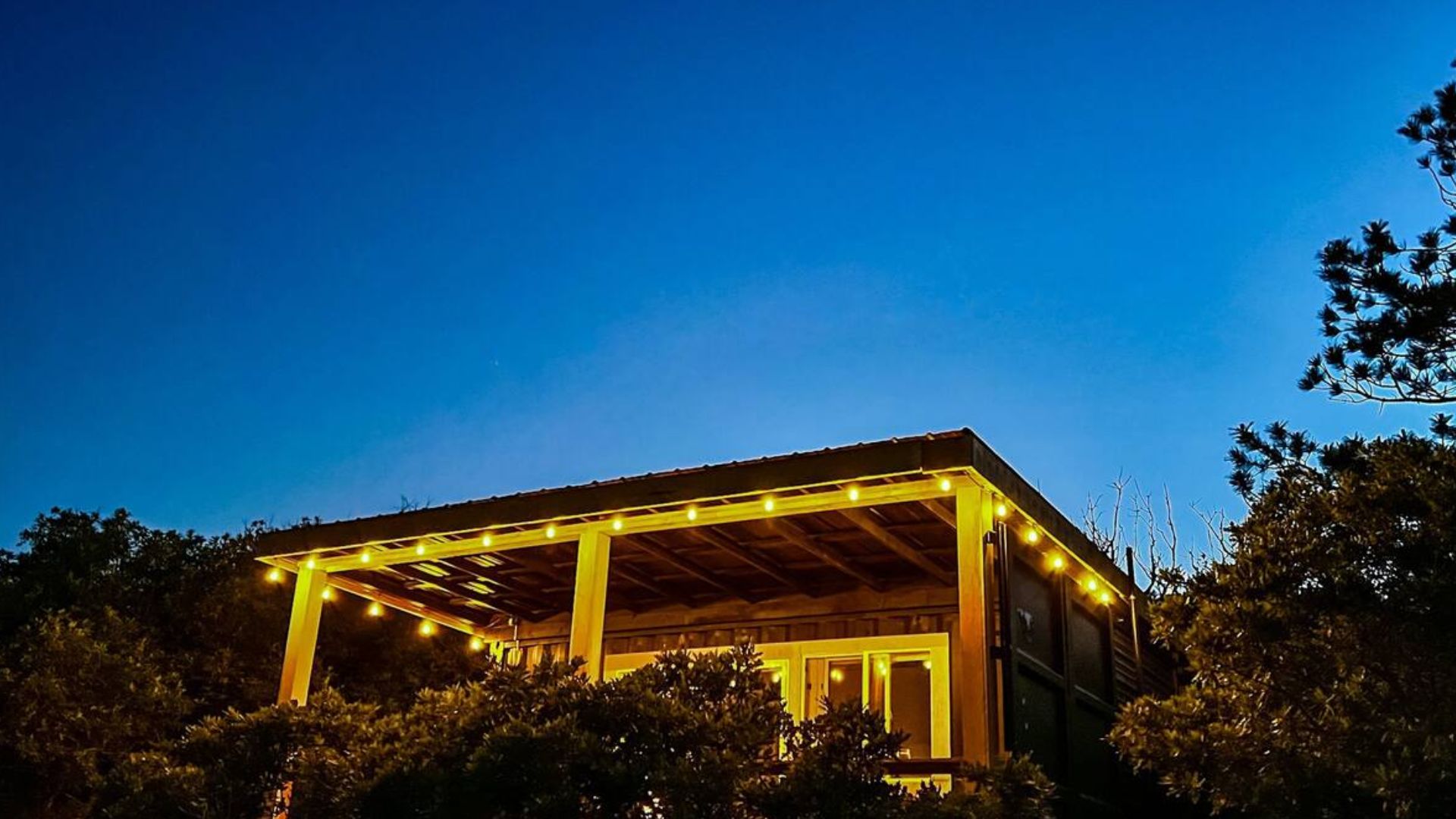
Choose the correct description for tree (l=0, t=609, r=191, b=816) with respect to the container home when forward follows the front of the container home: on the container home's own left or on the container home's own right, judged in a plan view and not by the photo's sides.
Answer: on the container home's own right

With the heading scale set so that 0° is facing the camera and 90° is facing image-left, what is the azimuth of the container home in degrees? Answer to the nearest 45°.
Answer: approximately 45°
